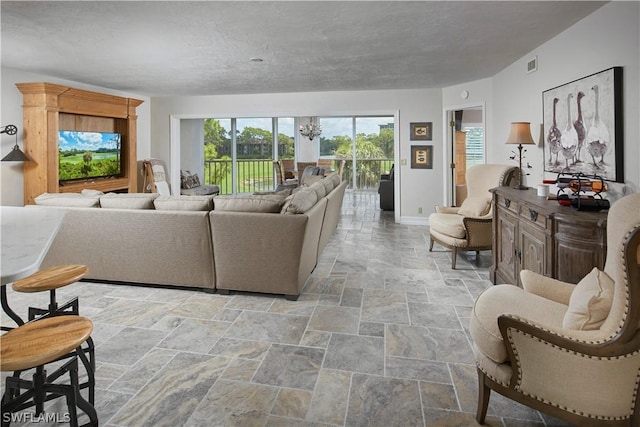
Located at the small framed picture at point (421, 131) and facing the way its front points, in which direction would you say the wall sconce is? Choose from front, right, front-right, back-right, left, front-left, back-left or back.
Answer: front-right

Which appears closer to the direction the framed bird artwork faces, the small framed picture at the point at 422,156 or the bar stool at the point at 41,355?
the bar stool

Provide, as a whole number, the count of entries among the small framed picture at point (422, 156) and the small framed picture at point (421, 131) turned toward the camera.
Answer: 2

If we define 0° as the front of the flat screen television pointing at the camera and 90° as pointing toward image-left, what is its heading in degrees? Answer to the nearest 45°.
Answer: approximately 315°

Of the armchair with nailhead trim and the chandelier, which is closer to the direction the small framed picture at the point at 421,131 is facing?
the armchair with nailhead trim

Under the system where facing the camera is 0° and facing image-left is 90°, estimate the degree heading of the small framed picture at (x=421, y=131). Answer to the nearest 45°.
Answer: approximately 0°
